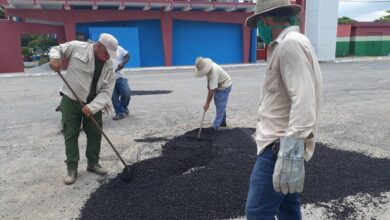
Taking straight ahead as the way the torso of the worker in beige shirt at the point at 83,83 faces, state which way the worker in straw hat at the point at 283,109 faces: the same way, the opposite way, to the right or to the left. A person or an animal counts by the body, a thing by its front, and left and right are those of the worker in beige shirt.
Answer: the opposite way

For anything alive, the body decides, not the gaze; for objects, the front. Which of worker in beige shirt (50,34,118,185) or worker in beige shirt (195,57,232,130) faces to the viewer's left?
worker in beige shirt (195,57,232,130)

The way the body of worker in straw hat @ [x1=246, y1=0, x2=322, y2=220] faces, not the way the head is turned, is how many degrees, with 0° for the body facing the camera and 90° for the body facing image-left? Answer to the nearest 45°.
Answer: approximately 90°

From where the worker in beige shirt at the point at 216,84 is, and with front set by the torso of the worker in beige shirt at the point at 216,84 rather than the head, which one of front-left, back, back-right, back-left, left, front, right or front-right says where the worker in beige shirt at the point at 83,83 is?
front-left

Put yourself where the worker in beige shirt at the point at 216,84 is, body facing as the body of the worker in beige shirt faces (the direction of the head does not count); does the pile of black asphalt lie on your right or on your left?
on your left

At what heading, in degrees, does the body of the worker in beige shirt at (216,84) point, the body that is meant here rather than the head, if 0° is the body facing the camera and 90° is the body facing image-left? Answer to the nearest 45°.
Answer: approximately 90°

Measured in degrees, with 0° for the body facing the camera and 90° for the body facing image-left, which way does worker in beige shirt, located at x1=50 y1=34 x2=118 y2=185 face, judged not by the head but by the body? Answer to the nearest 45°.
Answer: approximately 315°
